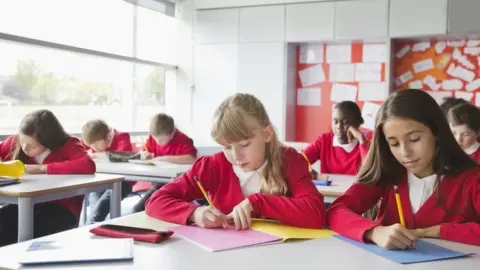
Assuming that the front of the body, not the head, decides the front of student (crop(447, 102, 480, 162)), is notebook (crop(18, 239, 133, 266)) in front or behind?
in front

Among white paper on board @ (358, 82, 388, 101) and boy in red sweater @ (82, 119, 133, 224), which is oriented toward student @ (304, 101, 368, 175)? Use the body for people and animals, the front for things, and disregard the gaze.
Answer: the white paper on board

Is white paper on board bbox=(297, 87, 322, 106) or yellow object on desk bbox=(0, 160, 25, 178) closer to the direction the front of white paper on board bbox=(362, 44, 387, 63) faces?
the yellow object on desk

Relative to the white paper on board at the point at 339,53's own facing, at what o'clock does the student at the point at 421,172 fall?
The student is roughly at 12 o'clock from the white paper on board.

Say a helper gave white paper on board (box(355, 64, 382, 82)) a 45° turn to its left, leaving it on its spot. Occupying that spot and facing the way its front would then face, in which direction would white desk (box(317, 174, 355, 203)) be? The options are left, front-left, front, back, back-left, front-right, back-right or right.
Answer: front-right

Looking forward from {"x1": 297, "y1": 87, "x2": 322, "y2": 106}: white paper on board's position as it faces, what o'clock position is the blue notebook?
The blue notebook is roughly at 12 o'clock from the white paper on board.

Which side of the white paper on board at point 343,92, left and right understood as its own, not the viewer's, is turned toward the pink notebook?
front

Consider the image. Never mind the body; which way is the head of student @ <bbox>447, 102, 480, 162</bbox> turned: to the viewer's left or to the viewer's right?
to the viewer's left

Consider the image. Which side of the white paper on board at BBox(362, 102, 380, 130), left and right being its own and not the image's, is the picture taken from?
front

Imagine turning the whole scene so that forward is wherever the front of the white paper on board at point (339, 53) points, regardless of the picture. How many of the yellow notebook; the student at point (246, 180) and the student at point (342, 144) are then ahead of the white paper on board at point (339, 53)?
3

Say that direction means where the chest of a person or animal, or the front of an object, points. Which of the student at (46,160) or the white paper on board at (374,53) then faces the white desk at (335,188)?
the white paper on board

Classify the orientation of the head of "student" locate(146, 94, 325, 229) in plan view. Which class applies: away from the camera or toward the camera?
toward the camera

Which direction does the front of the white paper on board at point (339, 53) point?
toward the camera

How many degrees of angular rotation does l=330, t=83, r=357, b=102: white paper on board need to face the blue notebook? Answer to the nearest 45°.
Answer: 0° — it already faces it

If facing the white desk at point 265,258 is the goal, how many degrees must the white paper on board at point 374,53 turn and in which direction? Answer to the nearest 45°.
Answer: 0° — it already faces it

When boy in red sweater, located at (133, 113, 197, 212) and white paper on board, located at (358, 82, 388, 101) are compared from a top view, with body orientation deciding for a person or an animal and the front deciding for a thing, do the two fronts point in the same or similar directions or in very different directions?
same or similar directions

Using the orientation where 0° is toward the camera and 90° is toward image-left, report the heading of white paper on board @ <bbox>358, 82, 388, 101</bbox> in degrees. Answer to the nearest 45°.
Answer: approximately 0°

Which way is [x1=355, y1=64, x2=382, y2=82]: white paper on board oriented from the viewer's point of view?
toward the camera

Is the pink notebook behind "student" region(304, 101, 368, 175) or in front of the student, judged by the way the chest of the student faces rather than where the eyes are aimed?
in front

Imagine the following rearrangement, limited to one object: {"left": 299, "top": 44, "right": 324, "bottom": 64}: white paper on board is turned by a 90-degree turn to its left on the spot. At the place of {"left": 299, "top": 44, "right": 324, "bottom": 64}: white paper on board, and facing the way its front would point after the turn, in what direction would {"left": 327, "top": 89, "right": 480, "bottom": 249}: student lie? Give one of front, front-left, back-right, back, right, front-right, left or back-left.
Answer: right
